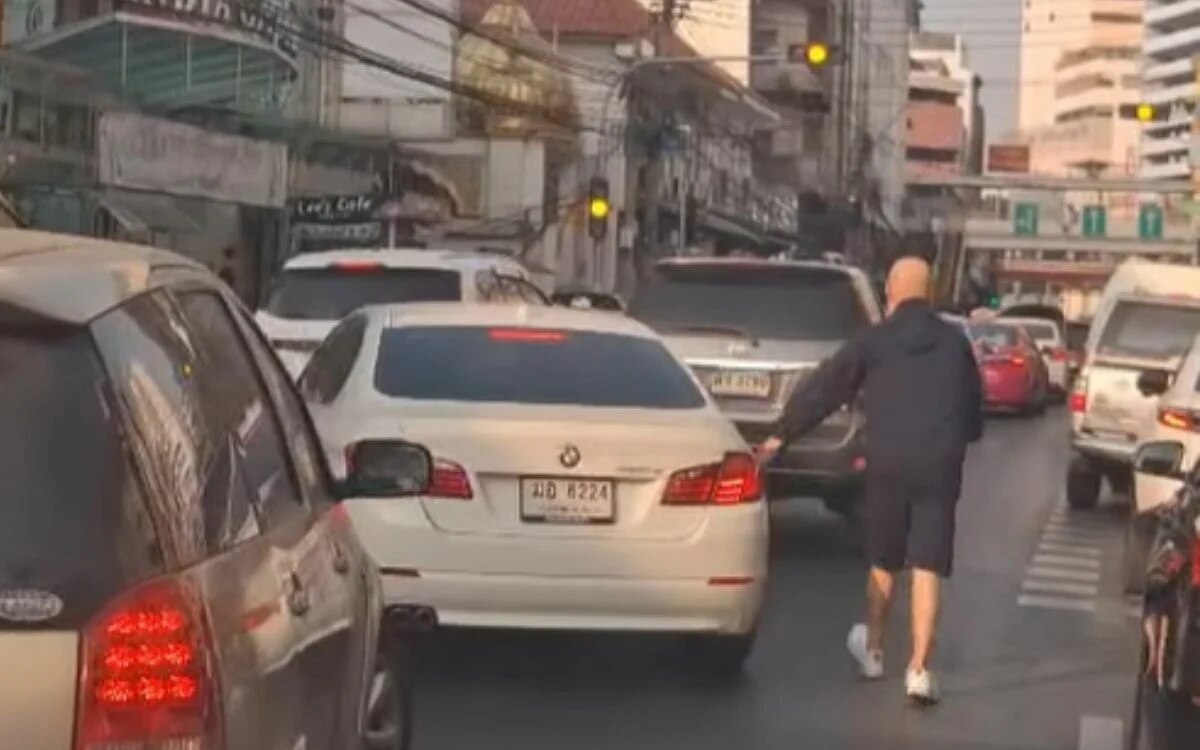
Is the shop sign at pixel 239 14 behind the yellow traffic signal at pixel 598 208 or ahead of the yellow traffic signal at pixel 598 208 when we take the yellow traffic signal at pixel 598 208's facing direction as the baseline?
ahead

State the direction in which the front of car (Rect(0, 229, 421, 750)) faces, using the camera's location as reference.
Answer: facing away from the viewer and to the right of the viewer

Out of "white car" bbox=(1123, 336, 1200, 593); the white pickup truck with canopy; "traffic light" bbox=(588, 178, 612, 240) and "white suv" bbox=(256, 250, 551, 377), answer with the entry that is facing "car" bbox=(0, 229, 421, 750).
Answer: the traffic light

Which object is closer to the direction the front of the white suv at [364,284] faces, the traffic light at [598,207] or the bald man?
the traffic light

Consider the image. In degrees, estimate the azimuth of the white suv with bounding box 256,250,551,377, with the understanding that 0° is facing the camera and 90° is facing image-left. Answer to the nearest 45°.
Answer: approximately 225°

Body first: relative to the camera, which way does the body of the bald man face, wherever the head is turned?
away from the camera

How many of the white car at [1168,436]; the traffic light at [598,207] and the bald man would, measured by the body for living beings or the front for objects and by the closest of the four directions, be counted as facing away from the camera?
2

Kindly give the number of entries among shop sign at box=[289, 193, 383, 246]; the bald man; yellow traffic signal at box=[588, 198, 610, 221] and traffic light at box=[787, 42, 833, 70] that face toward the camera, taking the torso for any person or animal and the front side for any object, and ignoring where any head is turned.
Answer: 3

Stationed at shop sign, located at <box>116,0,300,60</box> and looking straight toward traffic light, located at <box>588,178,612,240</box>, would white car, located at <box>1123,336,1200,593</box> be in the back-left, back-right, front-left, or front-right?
back-right

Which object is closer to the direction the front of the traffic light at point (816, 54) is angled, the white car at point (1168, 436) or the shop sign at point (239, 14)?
the white car

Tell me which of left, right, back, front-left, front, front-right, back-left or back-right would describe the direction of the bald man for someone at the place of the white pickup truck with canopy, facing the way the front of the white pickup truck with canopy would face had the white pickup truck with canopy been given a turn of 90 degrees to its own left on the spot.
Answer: left

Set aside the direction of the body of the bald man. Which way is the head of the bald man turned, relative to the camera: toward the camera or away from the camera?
away from the camera

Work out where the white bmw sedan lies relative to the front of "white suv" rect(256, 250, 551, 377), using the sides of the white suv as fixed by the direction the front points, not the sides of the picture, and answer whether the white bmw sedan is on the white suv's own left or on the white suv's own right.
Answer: on the white suv's own right

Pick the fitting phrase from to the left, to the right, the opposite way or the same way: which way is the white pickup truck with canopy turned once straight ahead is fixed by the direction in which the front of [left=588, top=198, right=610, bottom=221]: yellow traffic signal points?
the opposite way

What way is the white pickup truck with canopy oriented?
away from the camera

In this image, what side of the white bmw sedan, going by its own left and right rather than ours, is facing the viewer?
back
